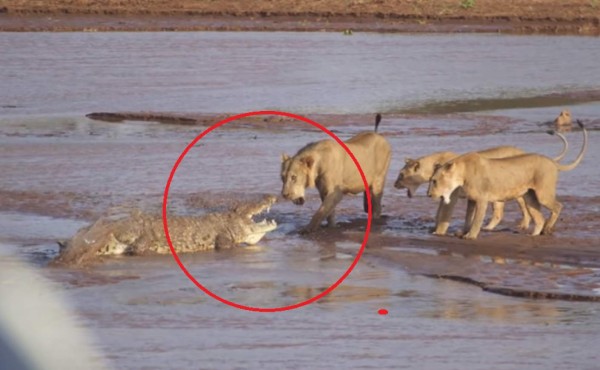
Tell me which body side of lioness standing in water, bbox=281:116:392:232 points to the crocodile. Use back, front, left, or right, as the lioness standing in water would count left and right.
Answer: front

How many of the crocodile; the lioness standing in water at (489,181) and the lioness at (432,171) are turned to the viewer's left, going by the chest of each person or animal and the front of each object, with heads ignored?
2

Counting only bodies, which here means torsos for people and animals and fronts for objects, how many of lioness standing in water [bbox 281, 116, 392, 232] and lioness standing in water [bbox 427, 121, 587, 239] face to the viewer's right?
0

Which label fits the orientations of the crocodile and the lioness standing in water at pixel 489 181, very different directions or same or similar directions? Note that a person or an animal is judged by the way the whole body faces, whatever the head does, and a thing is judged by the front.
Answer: very different directions

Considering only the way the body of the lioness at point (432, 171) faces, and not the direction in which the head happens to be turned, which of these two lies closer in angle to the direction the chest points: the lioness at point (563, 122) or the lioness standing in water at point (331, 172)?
the lioness standing in water

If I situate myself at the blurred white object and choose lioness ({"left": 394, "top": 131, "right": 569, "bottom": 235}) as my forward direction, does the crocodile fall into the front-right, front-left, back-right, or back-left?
front-left

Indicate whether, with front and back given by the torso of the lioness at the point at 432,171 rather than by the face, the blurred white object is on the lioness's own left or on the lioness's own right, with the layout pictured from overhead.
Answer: on the lioness's own left

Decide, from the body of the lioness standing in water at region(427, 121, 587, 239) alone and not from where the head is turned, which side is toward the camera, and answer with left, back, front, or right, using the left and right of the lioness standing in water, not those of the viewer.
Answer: left

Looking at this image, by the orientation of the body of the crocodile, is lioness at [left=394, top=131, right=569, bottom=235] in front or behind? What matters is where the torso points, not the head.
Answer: in front

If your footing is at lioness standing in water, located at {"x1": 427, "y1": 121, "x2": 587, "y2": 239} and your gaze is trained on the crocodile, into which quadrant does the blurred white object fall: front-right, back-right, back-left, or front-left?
front-left

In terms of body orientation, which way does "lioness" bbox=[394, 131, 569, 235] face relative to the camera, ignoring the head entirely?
to the viewer's left

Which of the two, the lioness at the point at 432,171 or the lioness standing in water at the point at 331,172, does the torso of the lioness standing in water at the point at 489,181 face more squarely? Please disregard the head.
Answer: the lioness standing in water

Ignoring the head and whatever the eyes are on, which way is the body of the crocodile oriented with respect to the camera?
to the viewer's right

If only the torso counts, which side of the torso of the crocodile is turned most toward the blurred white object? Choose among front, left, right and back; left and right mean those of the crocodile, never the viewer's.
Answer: right
